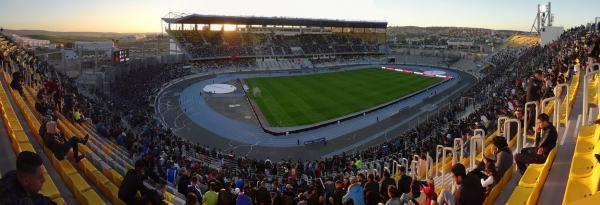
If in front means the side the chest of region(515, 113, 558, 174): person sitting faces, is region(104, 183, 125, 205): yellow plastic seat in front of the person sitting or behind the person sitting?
in front

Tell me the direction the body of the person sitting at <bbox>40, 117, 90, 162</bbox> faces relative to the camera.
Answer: to the viewer's right

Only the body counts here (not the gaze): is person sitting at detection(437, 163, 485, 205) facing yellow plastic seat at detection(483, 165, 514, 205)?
no

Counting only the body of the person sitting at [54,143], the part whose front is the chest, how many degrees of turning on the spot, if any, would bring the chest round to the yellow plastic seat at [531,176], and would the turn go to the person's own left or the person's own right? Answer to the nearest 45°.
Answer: approximately 45° to the person's own right

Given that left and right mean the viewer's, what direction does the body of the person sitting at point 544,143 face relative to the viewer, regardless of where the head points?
facing to the left of the viewer

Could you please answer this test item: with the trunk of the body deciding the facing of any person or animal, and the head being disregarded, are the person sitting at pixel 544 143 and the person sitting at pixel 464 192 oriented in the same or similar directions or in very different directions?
same or similar directions

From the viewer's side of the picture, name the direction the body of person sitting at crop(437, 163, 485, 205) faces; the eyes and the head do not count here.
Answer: to the viewer's left

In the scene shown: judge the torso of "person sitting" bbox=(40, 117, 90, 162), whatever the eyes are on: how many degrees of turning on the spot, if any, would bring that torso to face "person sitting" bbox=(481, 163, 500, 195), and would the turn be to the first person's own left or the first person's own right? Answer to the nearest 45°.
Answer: approximately 45° to the first person's own right

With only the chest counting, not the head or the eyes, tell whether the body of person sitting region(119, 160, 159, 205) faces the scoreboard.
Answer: no

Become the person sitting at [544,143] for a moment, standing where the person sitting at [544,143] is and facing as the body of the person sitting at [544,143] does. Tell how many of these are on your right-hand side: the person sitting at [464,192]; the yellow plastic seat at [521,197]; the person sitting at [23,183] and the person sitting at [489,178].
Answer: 0

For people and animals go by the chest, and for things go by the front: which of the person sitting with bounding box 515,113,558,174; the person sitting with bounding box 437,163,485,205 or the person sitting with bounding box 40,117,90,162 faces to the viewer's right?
the person sitting with bounding box 40,117,90,162

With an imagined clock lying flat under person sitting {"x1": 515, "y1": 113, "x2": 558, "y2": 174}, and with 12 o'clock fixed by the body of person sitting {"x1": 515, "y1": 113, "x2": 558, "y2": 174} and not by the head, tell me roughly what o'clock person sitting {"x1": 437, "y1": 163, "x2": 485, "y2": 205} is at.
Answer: person sitting {"x1": 437, "y1": 163, "x2": 485, "y2": 205} is roughly at 10 o'clock from person sitting {"x1": 515, "y1": 113, "x2": 558, "y2": 174}.

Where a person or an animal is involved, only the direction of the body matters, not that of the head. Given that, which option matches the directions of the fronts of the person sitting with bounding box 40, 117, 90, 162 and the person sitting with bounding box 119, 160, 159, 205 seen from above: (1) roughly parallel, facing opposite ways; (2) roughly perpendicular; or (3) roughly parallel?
roughly parallel

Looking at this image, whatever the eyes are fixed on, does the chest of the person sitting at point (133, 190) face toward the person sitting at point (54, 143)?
no
